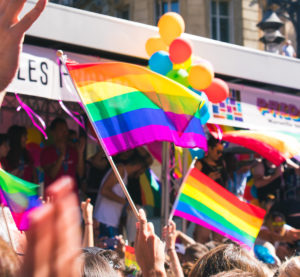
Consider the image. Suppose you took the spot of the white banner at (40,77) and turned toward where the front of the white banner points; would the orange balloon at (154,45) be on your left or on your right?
on your left

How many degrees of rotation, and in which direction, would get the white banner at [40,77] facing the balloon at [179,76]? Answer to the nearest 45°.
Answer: approximately 90° to its left

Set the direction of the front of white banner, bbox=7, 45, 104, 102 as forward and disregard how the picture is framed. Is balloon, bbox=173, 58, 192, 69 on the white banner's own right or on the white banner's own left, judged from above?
on the white banner's own left

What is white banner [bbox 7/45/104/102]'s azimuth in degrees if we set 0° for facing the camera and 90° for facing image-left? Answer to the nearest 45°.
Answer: approximately 0°

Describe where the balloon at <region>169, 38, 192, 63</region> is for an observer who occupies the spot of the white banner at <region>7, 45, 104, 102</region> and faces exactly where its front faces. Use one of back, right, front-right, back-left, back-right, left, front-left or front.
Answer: left

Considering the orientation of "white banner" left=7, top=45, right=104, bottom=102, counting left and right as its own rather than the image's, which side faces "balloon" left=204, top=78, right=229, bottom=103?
left

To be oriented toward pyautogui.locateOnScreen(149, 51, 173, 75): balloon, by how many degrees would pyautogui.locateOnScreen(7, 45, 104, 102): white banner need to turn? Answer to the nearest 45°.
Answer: approximately 90° to its left

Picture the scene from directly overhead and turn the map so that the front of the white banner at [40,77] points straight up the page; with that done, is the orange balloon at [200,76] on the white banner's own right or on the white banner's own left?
on the white banner's own left
